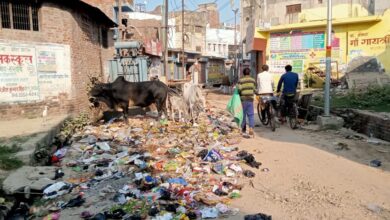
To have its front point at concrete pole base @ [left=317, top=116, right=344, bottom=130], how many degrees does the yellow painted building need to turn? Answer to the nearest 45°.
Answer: approximately 45° to its left

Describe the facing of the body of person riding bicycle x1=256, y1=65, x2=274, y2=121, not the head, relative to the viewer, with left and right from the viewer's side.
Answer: facing away from the viewer

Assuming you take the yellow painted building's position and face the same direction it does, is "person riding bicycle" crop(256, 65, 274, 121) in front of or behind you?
in front

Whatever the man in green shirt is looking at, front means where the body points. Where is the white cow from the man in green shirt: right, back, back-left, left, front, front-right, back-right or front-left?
front-left

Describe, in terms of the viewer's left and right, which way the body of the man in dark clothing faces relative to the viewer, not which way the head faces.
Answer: facing away from the viewer

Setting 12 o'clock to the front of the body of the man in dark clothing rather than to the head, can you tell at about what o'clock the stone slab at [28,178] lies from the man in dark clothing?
The stone slab is roughly at 7 o'clock from the man in dark clothing.

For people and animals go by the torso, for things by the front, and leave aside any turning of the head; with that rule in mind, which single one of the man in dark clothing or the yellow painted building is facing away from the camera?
the man in dark clothing

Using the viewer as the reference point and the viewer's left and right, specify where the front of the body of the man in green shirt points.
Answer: facing away from the viewer

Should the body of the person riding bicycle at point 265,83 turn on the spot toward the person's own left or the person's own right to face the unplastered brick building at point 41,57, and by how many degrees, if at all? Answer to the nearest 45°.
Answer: approximately 90° to the person's own left

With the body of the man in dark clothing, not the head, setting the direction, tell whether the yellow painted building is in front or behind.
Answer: in front

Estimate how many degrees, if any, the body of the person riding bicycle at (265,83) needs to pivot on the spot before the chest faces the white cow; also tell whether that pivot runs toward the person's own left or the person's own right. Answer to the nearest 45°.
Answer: approximately 45° to the person's own left

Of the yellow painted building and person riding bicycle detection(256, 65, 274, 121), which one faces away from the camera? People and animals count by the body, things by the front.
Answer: the person riding bicycle

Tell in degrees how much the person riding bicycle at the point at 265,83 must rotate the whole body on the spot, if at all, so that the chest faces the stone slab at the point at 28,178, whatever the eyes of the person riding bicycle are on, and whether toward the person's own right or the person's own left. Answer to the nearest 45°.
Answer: approximately 135° to the person's own left
